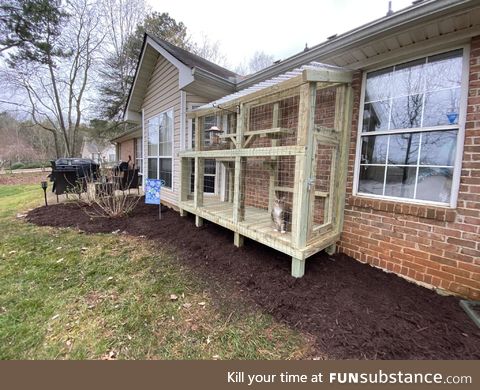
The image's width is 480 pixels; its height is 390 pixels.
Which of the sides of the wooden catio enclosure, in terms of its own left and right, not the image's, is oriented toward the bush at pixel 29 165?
right

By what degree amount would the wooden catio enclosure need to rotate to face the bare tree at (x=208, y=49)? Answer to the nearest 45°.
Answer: approximately 135° to its right

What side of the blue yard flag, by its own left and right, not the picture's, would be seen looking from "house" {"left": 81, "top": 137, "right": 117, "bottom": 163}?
back

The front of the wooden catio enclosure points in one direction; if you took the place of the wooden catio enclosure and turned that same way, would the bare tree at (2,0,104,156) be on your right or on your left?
on your right

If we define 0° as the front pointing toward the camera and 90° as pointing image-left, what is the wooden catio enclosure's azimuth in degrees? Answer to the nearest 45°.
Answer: approximately 45°

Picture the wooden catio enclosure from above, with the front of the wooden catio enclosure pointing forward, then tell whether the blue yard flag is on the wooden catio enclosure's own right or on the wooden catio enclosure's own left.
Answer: on the wooden catio enclosure's own right

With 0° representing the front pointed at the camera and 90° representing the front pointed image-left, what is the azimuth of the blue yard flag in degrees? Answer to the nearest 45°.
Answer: approximately 0°

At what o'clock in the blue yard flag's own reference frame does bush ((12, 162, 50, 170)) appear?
The bush is roughly at 5 o'clock from the blue yard flag.

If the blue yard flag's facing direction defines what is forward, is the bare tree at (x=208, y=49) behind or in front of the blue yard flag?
behind

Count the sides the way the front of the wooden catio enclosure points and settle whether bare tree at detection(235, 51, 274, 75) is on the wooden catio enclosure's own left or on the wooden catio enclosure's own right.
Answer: on the wooden catio enclosure's own right

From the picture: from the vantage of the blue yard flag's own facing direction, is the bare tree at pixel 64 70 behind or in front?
behind
